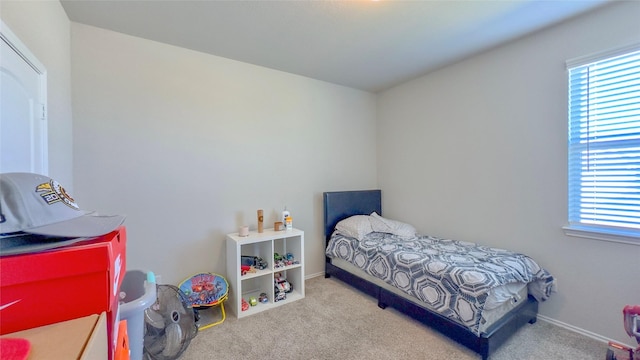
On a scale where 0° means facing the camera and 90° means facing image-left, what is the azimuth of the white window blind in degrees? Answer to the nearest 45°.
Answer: approximately 45°

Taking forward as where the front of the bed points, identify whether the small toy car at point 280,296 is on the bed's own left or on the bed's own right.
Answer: on the bed's own right

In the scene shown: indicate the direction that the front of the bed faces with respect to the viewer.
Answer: facing the viewer and to the right of the viewer

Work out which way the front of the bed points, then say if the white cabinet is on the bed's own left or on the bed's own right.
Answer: on the bed's own right

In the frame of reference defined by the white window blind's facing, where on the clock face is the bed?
The bed is roughly at 2 o'clock from the white window blind.

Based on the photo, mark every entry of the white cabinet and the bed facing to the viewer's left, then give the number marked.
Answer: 0

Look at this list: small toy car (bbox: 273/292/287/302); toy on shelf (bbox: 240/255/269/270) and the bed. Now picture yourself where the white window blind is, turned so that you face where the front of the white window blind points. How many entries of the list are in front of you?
3

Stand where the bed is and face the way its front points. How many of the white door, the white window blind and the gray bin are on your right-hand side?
2

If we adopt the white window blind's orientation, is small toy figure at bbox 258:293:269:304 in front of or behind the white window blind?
in front

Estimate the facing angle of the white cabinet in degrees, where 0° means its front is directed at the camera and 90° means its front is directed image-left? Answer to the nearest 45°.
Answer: approximately 315°

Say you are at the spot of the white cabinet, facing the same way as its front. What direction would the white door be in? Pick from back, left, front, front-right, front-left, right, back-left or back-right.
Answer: right

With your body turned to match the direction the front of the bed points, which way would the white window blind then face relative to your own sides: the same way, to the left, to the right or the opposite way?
to the right

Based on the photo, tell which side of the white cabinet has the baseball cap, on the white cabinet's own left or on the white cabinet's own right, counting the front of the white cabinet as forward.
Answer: on the white cabinet's own right
